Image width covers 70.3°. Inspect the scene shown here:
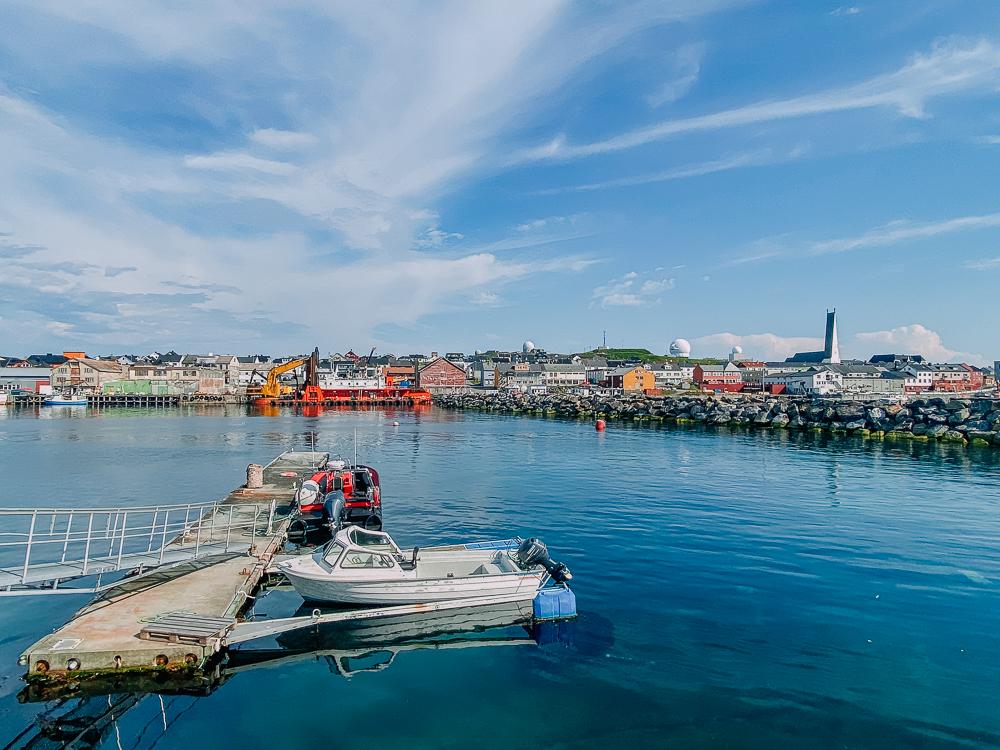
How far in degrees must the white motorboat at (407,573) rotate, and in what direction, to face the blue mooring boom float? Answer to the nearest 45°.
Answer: approximately 180°

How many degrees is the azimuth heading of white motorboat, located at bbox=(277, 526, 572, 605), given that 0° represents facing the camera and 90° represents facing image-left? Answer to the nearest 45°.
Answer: approximately 90°

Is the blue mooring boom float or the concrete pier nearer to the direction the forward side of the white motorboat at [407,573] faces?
the concrete pier

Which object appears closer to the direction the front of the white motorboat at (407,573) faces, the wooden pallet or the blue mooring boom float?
the wooden pallet
